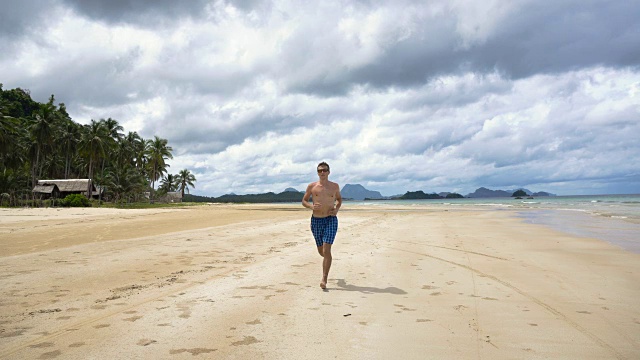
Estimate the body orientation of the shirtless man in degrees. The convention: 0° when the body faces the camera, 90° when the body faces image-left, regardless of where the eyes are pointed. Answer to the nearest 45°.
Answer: approximately 0°

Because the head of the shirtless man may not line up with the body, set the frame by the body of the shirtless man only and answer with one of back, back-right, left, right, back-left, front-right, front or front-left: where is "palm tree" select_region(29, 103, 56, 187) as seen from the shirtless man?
back-right
